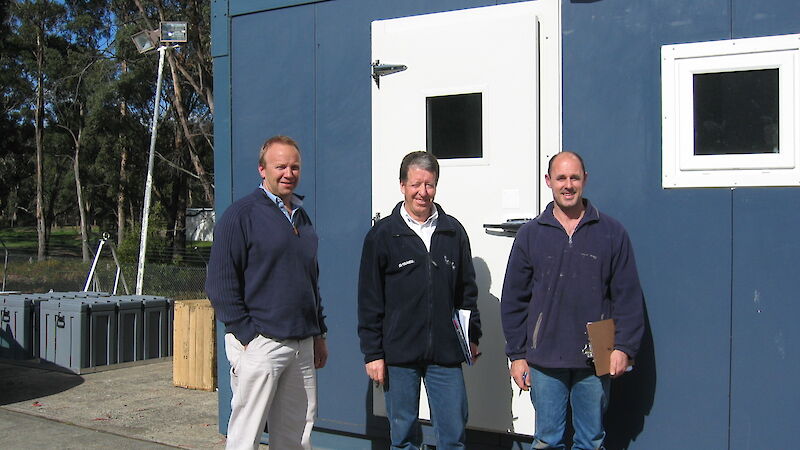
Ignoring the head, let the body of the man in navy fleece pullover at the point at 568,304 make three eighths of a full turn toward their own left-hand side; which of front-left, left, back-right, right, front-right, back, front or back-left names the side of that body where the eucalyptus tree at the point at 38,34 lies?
left

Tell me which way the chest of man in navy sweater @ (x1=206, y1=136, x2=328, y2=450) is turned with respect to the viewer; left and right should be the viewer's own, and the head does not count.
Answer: facing the viewer and to the right of the viewer

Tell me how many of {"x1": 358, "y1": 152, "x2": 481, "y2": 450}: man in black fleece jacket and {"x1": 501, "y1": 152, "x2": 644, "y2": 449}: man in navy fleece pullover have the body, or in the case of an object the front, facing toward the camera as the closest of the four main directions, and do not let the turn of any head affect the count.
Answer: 2

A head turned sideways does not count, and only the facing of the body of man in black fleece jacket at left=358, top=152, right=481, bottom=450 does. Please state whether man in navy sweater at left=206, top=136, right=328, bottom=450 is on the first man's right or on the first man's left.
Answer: on the first man's right

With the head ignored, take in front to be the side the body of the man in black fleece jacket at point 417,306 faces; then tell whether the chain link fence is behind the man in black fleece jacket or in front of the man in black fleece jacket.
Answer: behind

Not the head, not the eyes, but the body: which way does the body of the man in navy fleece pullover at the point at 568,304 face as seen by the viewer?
toward the camera

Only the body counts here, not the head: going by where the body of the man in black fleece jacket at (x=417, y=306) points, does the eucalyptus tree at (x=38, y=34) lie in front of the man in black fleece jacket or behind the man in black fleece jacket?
behind

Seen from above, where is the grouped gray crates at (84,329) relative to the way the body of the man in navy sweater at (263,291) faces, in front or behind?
behind

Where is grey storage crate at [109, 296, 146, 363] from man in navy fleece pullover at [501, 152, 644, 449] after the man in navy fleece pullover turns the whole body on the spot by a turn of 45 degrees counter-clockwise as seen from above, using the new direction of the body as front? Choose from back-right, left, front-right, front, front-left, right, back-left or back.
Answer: back

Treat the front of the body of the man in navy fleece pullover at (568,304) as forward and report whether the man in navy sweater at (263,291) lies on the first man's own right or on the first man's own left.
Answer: on the first man's own right

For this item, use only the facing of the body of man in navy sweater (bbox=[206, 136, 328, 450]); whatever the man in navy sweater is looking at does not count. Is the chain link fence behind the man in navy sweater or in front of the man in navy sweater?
behind

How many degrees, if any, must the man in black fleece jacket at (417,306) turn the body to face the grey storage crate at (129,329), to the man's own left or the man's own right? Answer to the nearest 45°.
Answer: approximately 135° to the man's own right
